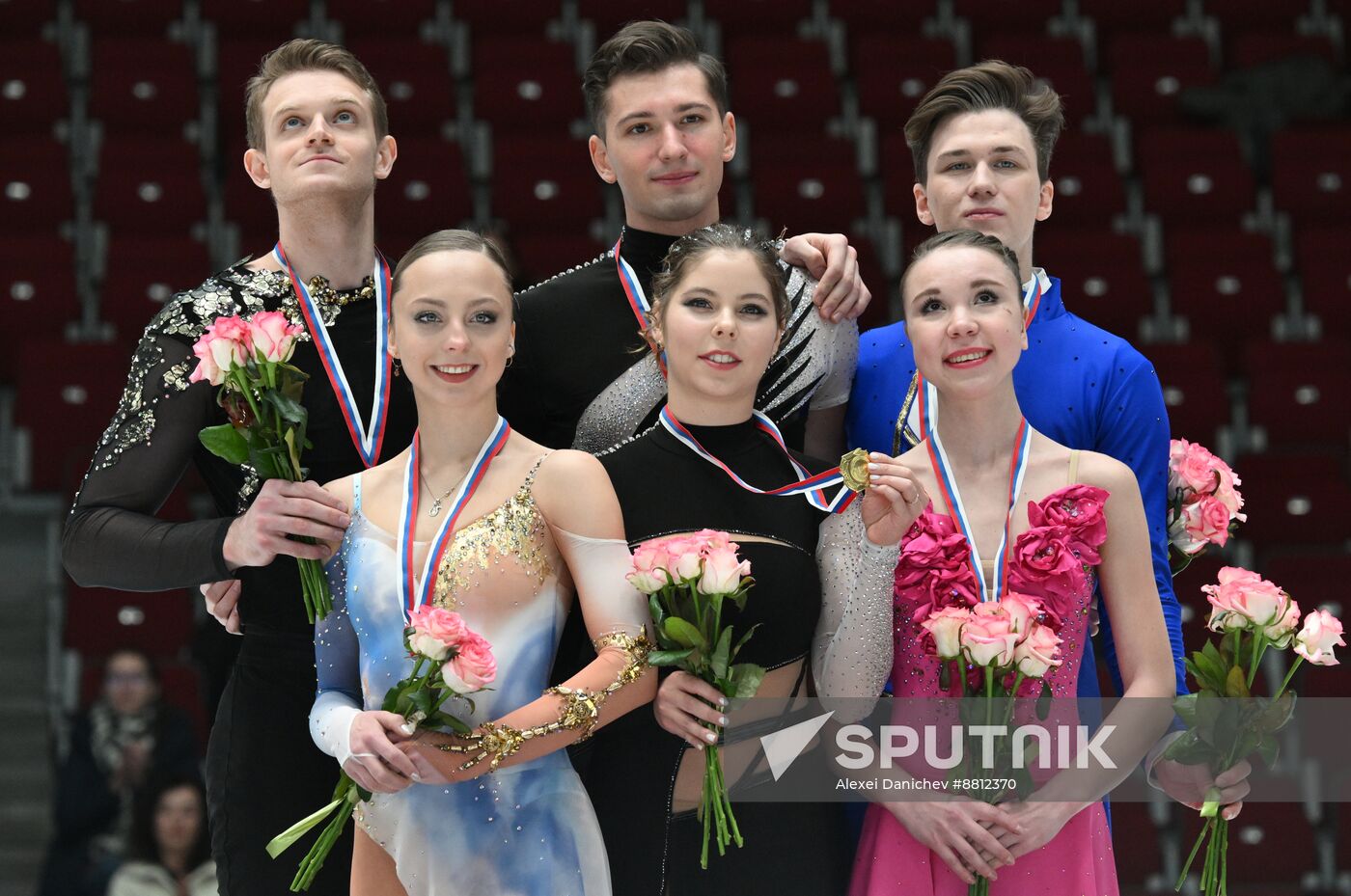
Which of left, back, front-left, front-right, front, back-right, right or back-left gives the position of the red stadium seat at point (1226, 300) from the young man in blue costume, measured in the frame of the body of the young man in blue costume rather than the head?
back

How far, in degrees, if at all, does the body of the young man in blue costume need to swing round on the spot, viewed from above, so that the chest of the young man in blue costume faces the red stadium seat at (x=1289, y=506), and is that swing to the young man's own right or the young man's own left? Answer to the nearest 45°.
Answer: approximately 180°

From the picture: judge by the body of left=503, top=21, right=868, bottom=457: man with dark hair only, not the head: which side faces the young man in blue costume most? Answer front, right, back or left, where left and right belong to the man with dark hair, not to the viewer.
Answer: left

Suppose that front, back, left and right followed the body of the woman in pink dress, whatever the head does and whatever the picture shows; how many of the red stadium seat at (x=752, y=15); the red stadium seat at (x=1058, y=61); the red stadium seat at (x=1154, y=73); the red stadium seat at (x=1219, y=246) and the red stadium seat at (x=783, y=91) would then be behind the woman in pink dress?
5

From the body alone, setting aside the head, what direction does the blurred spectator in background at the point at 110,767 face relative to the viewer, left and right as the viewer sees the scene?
facing the viewer

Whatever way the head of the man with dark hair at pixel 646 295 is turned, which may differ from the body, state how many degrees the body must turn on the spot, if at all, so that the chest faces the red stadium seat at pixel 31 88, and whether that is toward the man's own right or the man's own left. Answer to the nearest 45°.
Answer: approximately 135° to the man's own right

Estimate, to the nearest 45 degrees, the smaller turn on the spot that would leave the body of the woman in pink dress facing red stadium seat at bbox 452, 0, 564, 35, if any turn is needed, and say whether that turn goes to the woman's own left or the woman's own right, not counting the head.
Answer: approximately 135° to the woman's own right

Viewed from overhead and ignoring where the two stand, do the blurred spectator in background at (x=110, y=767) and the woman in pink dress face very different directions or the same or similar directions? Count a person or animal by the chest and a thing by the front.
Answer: same or similar directions

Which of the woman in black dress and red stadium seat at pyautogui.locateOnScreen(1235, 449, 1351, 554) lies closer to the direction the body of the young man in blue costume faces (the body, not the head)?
the woman in black dress

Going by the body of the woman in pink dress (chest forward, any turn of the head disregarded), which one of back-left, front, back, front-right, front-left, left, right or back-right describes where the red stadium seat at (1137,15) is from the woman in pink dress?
back

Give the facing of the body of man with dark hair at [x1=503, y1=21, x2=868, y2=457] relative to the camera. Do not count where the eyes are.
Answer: toward the camera

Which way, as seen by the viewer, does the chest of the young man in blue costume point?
toward the camera
